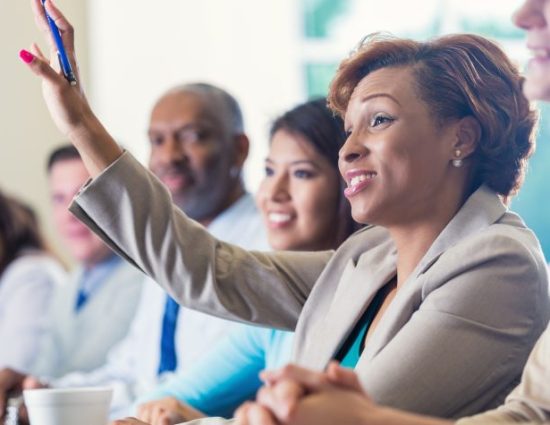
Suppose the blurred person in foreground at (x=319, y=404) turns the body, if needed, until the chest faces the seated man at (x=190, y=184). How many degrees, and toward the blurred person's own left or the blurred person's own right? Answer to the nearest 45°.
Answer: approximately 90° to the blurred person's own right

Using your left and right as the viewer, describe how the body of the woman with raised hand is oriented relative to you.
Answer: facing the viewer and to the left of the viewer

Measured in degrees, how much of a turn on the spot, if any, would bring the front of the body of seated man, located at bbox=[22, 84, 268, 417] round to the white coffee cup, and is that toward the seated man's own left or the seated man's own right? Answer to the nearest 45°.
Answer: approximately 45° to the seated man's own left

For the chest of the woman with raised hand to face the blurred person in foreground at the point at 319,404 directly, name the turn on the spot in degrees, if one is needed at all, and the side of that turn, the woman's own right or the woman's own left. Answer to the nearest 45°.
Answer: approximately 45° to the woman's own left

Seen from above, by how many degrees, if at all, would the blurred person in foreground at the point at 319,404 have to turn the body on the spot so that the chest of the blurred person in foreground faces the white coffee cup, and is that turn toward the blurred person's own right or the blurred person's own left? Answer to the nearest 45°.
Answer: approximately 45° to the blurred person's own right

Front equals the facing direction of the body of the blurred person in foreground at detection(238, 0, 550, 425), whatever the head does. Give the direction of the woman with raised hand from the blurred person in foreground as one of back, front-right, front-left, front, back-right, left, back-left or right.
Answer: right

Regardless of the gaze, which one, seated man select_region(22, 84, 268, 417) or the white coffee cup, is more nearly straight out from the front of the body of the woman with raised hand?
the white coffee cup

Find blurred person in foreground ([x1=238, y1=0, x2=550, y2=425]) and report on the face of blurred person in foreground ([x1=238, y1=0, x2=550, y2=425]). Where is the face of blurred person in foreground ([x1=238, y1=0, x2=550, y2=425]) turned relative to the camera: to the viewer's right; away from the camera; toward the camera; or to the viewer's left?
to the viewer's left

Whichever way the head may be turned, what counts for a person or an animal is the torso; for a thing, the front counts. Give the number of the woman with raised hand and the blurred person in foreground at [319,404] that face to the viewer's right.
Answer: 0

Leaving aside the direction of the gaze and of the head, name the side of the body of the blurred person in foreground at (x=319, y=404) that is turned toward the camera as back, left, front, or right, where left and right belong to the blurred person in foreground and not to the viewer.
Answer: left
